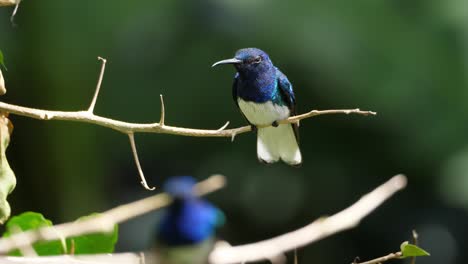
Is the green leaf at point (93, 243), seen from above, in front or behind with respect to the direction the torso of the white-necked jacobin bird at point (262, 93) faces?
in front

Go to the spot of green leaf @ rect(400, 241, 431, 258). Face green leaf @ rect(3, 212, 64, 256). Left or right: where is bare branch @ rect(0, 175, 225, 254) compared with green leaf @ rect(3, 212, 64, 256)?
left

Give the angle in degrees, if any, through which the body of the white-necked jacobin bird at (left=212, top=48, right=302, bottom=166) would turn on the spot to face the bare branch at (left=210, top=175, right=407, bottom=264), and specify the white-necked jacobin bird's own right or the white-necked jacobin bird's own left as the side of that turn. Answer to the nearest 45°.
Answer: approximately 45° to the white-necked jacobin bird's own left

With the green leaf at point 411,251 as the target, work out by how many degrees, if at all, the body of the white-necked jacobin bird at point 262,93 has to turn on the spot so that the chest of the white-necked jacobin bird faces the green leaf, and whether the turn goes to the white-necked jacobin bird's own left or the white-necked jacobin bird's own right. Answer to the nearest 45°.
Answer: approximately 45° to the white-necked jacobin bird's own left

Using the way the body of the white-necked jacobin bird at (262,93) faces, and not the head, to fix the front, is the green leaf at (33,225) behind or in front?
in front

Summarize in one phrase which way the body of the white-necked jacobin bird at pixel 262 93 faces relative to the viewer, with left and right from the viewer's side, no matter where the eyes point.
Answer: facing the viewer and to the left of the viewer
